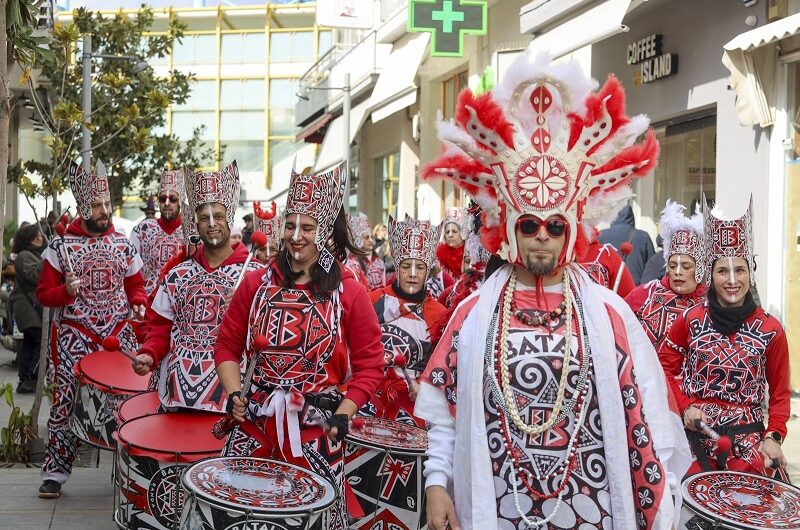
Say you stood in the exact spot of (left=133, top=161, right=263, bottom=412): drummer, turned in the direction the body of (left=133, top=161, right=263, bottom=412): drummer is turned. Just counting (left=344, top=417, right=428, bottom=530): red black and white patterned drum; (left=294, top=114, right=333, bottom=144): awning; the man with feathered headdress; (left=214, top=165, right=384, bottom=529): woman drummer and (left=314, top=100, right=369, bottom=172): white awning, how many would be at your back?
2

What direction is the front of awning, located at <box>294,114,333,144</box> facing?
to the viewer's left

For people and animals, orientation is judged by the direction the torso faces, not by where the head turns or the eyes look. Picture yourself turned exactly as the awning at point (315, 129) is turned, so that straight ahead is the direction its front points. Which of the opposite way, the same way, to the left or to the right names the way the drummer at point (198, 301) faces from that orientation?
to the left

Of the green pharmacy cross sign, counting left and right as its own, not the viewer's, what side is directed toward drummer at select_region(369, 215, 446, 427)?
front

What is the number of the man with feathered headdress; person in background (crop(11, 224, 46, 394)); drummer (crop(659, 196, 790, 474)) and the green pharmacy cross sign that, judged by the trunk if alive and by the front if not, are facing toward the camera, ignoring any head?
3

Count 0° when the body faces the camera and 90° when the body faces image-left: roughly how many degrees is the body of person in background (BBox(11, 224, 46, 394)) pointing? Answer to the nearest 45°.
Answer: approximately 270°

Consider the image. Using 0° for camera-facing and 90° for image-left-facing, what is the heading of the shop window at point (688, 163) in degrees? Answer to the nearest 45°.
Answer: approximately 45°

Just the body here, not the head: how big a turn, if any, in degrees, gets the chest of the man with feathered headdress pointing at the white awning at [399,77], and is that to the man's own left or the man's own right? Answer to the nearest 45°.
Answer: approximately 180°

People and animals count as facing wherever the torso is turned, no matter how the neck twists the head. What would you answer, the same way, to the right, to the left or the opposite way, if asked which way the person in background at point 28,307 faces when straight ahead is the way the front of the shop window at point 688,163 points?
the opposite way

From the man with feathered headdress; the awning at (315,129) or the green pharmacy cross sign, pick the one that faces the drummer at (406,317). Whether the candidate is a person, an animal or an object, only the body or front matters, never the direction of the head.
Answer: the green pharmacy cross sign

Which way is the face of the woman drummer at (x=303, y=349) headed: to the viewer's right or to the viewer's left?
to the viewer's left

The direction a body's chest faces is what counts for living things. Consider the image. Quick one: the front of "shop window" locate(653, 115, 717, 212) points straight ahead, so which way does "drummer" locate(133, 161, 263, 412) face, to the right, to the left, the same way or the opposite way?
to the left
